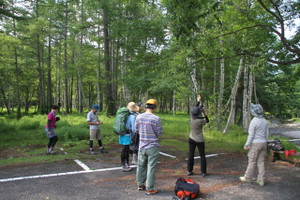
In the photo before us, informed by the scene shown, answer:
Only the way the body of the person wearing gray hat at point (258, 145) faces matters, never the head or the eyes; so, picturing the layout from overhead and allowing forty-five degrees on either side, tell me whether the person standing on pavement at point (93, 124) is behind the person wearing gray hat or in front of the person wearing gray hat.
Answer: in front

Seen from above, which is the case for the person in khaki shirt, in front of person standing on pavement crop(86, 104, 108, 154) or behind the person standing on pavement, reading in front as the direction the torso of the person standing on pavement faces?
in front

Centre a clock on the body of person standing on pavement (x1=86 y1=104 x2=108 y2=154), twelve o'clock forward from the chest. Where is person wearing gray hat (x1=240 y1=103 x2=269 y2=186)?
The person wearing gray hat is roughly at 12 o'clock from the person standing on pavement.

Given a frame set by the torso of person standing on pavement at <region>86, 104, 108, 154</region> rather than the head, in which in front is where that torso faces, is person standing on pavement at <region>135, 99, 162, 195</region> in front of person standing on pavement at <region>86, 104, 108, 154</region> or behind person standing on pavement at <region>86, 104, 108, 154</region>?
in front

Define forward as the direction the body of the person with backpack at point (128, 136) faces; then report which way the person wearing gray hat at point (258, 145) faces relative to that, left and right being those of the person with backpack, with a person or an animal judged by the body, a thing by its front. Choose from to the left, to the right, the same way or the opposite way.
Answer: to the left

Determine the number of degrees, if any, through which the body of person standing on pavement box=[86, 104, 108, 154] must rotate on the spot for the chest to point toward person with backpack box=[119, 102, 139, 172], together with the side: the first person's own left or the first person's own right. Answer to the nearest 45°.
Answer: approximately 45° to the first person's own right

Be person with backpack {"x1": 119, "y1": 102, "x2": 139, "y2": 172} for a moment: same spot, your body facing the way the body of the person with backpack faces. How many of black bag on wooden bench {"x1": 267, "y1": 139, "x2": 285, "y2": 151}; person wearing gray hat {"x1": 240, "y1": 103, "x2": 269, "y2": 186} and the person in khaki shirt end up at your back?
0

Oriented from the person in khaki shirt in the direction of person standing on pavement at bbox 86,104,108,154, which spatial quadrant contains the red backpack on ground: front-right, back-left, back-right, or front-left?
back-left

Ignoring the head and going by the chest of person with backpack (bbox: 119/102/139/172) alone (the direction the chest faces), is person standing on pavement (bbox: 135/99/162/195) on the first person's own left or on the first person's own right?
on the first person's own right

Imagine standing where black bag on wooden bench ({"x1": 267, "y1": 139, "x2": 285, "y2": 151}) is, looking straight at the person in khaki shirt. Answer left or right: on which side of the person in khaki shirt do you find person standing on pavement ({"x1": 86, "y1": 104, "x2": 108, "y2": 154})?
right

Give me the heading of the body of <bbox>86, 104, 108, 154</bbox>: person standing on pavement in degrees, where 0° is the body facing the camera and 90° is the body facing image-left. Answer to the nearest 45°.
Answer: approximately 315°

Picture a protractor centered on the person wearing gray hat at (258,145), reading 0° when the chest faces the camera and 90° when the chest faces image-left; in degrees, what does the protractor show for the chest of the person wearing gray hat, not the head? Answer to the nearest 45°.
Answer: approximately 135°
